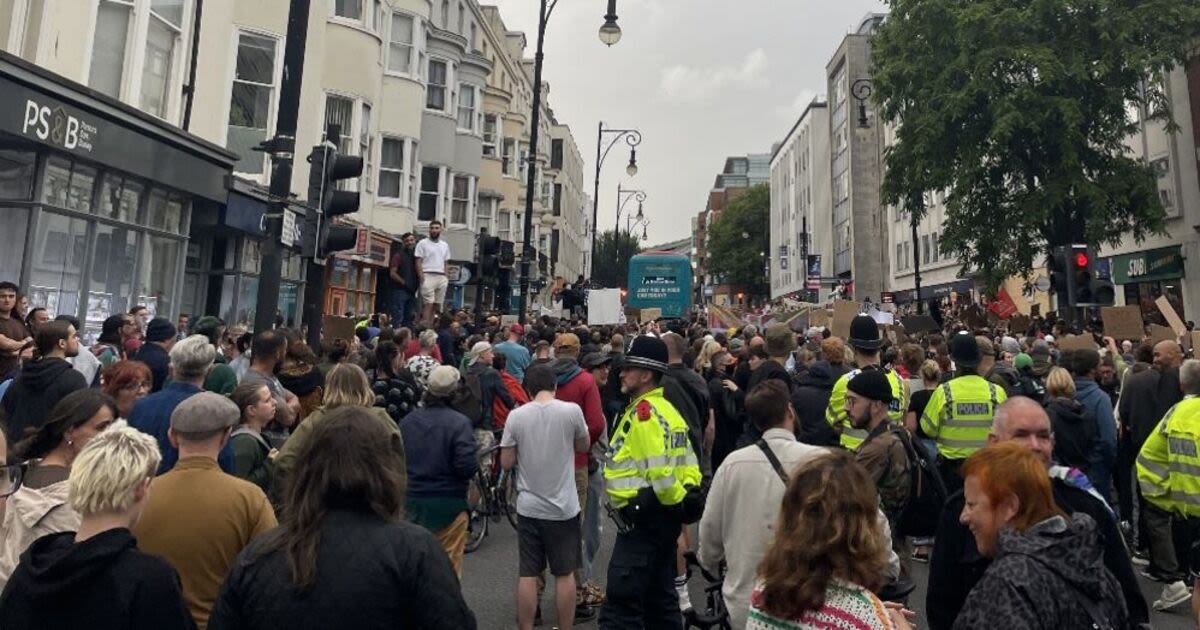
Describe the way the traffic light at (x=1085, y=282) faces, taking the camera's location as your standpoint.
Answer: facing the viewer

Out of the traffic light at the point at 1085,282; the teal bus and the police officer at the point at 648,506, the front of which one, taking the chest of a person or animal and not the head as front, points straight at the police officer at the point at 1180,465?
the traffic light

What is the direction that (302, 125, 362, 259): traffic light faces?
to the viewer's right

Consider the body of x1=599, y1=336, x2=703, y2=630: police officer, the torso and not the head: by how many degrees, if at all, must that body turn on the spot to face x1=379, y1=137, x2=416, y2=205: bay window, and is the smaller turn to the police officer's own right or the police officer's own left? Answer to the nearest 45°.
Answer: approximately 45° to the police officer's own right

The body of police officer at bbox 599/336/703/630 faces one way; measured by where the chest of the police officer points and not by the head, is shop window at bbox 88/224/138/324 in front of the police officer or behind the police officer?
in front

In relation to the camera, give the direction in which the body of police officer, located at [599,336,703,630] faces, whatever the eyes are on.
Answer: to the viewer's left

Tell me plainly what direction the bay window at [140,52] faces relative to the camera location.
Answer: facing the viewer and to the right of the viewer

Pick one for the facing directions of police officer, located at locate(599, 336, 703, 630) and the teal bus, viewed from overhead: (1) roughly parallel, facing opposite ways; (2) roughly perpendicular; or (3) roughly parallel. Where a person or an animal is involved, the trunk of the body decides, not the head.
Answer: roughly perpendicular

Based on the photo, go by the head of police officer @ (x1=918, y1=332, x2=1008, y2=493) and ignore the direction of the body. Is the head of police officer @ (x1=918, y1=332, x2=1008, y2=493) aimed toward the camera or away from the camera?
away from the camera
